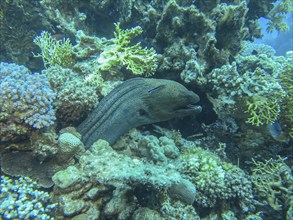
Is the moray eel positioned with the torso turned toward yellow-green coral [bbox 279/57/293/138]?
yes

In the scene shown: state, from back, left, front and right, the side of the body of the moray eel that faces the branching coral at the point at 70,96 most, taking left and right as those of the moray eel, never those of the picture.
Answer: back

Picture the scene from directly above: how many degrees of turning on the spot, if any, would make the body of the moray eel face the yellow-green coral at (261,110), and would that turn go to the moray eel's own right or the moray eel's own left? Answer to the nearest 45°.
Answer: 0° — it already faces it

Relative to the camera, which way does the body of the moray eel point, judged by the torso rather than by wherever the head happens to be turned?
to the viewer's right

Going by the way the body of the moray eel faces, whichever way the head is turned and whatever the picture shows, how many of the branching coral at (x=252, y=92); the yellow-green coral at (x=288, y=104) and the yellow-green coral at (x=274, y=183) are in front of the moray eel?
3

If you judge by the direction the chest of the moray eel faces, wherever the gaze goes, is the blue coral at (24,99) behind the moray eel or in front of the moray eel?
behind

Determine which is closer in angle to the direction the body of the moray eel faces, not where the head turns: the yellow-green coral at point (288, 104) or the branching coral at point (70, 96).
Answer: the yellow-green coral
